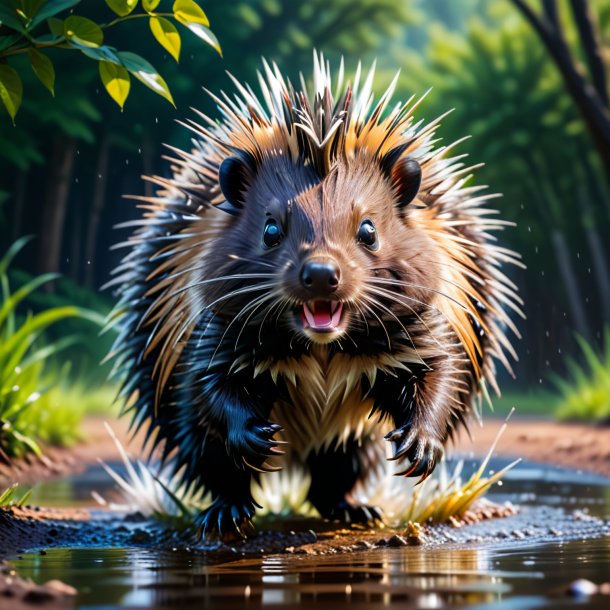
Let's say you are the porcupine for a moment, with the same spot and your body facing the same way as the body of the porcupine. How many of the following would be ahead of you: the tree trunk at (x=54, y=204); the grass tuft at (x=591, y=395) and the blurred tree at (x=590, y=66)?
0

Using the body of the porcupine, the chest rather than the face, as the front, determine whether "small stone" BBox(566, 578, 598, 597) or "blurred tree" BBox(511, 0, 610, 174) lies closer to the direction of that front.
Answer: the small stone

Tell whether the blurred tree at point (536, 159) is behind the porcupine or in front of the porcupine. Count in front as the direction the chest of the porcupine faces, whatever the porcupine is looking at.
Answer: behind

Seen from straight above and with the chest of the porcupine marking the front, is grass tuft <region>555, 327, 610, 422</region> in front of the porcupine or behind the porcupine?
behind

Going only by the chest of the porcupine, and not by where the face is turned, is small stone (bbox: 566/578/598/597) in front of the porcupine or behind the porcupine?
in front

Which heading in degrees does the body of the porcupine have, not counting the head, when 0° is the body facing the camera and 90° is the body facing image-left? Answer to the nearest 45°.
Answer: approximately 0°

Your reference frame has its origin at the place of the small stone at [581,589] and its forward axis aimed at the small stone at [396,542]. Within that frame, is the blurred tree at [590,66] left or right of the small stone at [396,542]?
right
